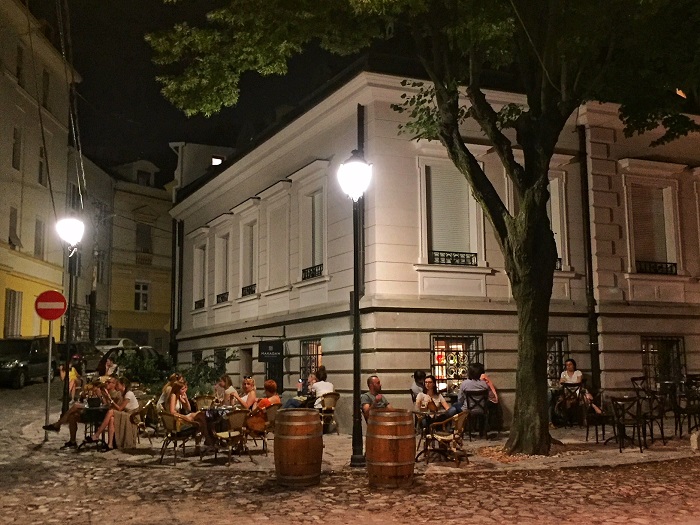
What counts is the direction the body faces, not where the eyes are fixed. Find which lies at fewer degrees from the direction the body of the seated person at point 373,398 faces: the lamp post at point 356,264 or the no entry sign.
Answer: the lamp post

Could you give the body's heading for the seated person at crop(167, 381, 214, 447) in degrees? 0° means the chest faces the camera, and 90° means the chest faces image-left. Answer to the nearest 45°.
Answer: approximately 315°

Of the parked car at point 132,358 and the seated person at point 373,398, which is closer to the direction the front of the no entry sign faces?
the seated person

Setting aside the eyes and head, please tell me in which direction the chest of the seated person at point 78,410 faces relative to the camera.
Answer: to the viewer's left

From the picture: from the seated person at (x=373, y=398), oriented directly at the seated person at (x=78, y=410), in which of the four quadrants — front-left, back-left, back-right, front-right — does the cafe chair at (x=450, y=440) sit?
back-left

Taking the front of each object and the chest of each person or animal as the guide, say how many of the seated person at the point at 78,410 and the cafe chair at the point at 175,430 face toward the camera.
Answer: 0

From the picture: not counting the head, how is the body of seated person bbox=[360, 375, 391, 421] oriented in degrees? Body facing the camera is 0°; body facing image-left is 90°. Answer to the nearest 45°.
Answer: approximately 315°

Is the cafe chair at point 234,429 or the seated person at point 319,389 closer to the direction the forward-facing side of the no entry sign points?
the cafe chair

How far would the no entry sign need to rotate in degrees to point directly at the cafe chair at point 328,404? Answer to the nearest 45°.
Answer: approximately 90° to its left

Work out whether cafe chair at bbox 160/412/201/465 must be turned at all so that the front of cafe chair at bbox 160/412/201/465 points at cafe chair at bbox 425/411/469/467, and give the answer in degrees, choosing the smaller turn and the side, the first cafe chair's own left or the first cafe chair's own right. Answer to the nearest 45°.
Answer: approximately 45° to the first cafe chair's own right
